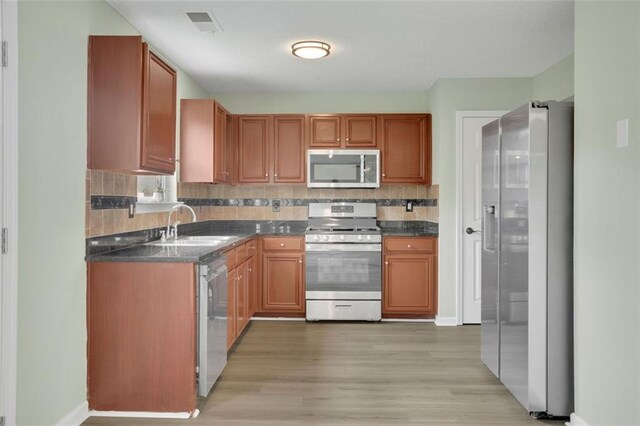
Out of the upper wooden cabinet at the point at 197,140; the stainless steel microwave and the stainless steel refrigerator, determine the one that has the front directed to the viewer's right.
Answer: the upper wooden cabinet

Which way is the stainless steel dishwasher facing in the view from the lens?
facing to the right of the viewer

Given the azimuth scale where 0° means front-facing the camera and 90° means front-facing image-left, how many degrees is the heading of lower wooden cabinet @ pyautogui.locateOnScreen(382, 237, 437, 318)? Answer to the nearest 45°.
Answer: approximately 0°

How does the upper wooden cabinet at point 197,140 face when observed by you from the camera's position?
facing to the right of the viewer
